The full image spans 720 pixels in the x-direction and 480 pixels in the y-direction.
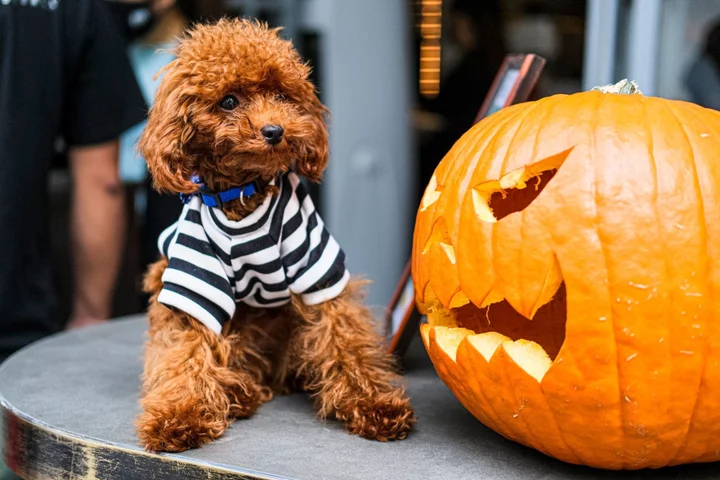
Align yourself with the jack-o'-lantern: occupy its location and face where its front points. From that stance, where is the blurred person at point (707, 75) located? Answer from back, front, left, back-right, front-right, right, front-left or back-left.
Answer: back-right

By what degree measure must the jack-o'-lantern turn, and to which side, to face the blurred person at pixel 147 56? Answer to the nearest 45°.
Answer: approximately 90° to its right

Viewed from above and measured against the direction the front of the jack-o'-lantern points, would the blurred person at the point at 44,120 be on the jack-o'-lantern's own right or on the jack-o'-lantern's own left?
on the jack-o'-lantern's own right

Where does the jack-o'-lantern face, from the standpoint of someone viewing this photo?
facing the viewer and to the left of the viewer

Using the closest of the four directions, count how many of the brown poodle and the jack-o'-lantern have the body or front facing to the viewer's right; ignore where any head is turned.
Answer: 0

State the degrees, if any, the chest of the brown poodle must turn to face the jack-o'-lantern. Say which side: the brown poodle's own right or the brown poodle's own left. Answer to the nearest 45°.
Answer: approximately 45° to the brown poodle's own left

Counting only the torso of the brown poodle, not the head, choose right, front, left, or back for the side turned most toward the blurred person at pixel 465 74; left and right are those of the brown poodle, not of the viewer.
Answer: back

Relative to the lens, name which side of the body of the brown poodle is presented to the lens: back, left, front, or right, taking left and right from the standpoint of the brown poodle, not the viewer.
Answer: front

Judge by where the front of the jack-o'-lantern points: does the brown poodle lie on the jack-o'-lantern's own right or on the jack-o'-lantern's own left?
on the jack-o'-lantern's own right

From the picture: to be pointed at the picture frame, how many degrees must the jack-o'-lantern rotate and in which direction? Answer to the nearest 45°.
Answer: approximately 135° to its right

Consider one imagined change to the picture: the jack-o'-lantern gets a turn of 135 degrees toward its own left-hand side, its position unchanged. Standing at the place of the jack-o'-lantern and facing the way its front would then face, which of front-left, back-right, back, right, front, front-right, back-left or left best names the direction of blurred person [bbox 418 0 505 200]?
left
